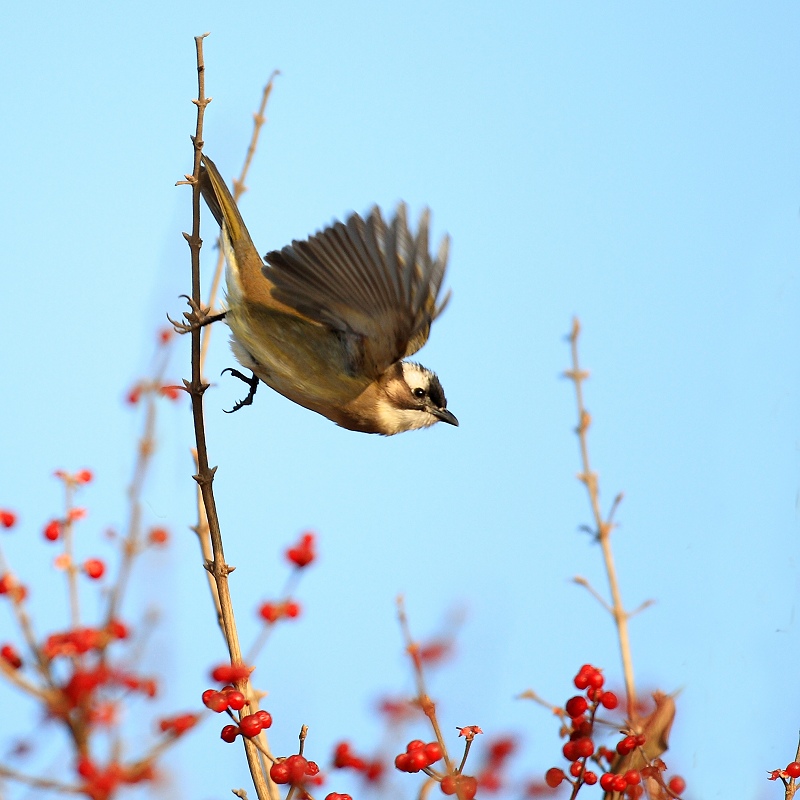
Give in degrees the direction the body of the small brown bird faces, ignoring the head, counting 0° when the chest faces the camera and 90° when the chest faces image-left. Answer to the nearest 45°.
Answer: approximately 270°
